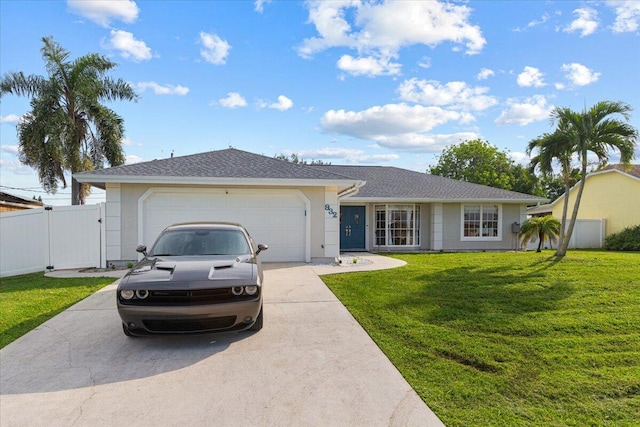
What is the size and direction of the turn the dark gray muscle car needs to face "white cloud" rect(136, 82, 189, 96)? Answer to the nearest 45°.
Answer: approximately 180°

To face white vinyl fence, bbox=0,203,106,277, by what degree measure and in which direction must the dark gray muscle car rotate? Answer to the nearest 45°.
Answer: approximately 135° to its right

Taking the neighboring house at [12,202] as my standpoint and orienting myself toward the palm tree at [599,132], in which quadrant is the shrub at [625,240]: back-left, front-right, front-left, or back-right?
front-left

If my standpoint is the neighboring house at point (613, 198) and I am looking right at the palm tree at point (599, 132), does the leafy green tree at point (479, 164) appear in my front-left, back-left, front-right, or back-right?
back-right

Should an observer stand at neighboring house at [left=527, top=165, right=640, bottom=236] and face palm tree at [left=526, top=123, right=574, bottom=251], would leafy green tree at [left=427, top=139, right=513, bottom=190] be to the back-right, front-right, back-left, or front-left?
back-right

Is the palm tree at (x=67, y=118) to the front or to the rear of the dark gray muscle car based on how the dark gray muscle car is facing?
to the rear

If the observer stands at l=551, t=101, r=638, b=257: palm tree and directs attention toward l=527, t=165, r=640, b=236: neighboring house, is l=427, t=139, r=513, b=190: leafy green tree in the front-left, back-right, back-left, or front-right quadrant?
front-left

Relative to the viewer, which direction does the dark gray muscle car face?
toward the camera

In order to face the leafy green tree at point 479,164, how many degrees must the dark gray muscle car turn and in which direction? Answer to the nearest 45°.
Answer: approximately 135° to its left

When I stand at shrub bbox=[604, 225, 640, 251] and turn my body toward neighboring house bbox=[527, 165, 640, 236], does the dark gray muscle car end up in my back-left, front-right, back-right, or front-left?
back-left
